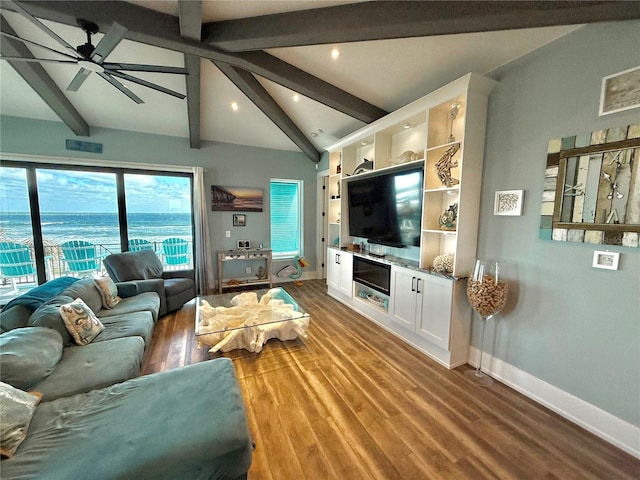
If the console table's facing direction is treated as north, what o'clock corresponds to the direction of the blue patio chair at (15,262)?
The blue patio chair is roughly at 3 o'clock from the console table.

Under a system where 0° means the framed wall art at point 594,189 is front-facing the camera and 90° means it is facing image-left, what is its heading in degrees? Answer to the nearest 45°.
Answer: approximately 45°

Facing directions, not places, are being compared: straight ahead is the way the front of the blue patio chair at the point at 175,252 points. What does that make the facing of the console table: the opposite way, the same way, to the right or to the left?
the opposite way

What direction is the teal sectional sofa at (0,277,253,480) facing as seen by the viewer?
to the viewer's right

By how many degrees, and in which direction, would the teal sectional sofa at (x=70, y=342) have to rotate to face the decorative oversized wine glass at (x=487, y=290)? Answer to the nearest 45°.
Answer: approximately 45° to its right

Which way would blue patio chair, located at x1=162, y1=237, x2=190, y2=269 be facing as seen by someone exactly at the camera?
facing away from the viewer

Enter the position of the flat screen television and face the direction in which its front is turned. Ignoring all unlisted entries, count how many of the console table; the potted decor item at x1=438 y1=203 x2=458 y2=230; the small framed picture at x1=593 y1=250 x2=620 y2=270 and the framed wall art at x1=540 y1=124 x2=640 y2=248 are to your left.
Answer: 3
